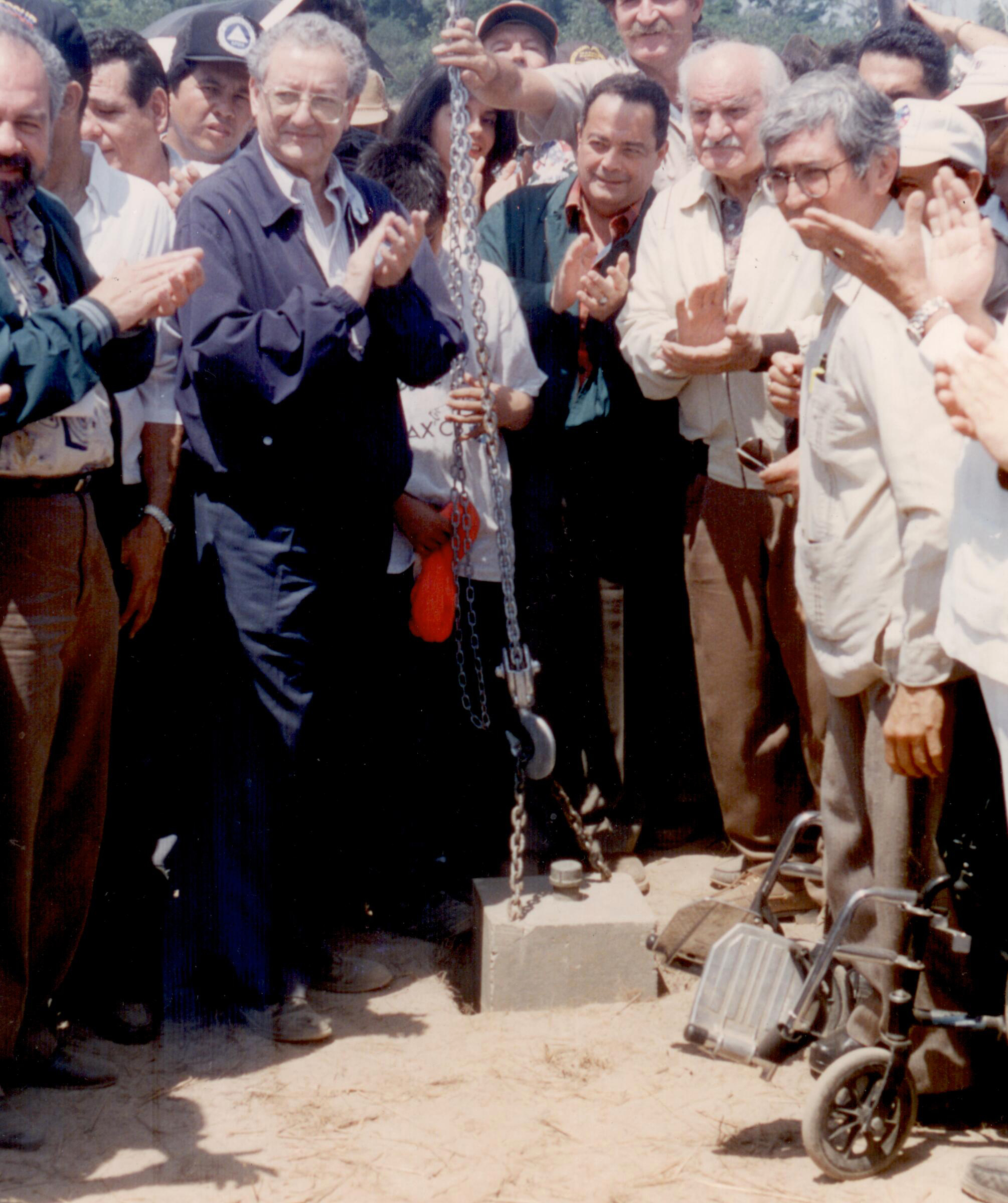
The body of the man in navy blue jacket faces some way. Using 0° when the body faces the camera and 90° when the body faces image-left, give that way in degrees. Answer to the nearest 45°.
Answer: approximately 315°

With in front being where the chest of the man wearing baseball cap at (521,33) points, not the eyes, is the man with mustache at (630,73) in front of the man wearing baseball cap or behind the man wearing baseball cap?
in front

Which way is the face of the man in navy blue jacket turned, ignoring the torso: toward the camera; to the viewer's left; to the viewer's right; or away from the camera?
toward the camera

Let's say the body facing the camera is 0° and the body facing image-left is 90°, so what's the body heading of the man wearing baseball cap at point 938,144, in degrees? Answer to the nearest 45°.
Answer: approximately 45°

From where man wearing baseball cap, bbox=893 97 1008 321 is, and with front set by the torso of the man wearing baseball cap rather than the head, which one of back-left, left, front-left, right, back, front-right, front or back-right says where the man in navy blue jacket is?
front-right

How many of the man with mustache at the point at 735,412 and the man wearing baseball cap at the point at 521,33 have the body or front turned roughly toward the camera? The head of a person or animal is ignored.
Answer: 2

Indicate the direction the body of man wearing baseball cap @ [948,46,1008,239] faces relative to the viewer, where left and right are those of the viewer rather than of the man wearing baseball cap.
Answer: facing the viewer and to the left of the viewer

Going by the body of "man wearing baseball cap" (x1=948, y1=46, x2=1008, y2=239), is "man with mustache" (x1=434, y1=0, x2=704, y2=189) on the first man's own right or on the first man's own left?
on the first man's own right

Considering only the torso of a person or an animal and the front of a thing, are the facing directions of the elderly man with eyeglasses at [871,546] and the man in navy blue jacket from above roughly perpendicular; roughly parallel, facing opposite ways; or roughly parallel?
roughly perpendicular

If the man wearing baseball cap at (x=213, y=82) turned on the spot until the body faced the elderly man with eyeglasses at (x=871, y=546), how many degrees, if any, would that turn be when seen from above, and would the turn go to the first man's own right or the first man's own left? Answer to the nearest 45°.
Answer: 0° — they already face them

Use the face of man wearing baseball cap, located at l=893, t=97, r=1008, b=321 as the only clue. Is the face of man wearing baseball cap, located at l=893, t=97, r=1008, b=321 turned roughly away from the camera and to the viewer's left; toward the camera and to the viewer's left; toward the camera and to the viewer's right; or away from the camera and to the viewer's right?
toward the camera and to the viewer's left

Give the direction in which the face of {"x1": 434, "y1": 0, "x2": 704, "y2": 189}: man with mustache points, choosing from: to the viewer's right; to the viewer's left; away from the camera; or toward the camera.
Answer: toward the camera

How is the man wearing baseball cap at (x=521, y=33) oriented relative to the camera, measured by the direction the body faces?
toward the camera
